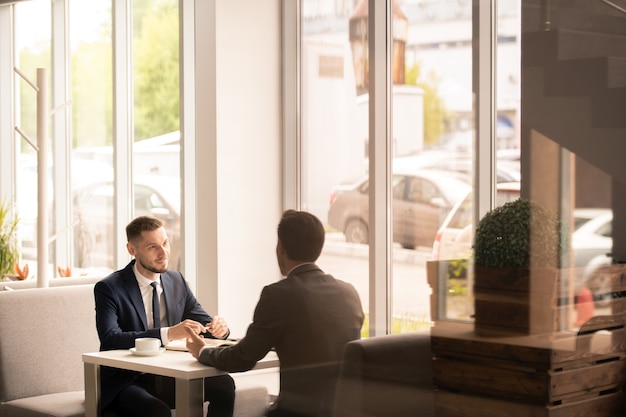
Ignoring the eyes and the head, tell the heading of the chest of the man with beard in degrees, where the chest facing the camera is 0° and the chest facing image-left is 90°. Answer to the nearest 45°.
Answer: approximately 315°

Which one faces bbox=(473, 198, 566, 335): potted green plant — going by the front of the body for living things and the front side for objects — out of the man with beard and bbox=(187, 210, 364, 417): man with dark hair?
the man with beard

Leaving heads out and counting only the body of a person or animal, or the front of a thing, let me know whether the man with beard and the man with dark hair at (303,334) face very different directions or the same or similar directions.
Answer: very different directions

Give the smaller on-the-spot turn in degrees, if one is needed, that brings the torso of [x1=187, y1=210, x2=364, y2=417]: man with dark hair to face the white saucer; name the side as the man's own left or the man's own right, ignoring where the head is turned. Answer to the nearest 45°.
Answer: approximately 45° to the man's own left

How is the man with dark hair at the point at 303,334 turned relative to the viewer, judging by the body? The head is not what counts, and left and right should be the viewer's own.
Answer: facing away from the viewer and to the left of the viewer

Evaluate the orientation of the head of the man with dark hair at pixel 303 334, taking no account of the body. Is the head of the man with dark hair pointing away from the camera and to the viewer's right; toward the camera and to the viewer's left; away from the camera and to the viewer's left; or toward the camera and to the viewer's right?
away from the camera and to the viewer's left

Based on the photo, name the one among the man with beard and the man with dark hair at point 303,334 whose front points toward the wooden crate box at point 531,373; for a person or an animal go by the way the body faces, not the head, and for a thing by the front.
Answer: the man with beard

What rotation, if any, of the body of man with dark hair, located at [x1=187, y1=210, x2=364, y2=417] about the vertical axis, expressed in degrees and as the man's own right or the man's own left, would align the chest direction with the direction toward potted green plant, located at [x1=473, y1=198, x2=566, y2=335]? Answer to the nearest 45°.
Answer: approximately 180°
